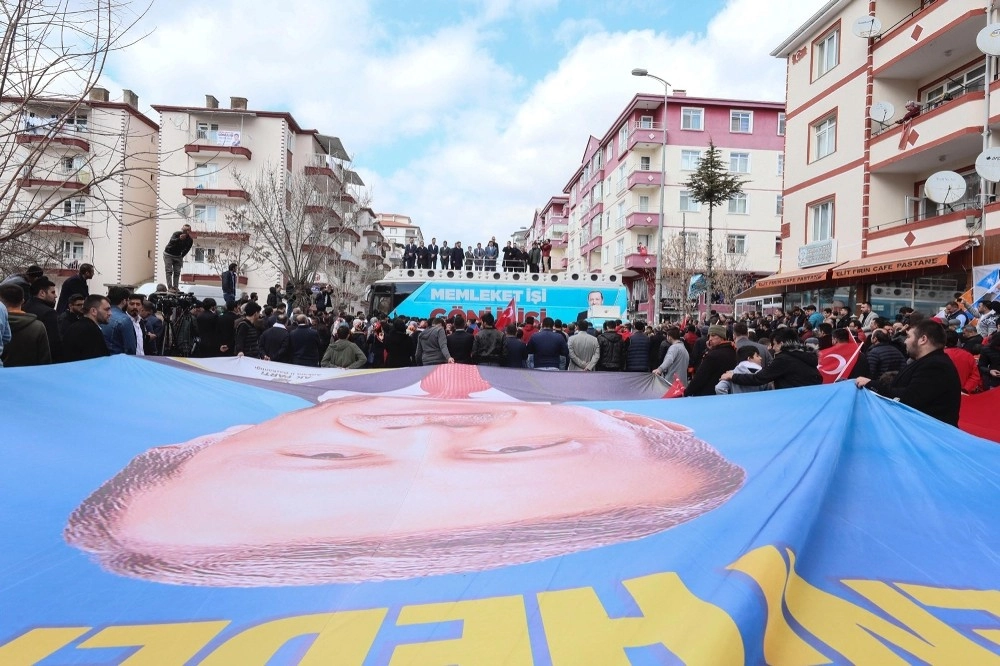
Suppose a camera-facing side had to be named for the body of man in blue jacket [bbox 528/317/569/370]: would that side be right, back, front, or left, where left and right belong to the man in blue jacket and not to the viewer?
back

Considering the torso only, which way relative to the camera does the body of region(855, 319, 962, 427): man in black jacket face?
to the viewer's left

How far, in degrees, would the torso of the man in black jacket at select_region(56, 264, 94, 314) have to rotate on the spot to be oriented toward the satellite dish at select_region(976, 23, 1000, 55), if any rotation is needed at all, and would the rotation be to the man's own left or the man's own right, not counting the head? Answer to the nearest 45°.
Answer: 0° — they already face it

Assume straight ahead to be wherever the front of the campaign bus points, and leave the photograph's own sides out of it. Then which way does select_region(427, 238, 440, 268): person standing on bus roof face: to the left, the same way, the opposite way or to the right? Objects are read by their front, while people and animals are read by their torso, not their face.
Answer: to the left

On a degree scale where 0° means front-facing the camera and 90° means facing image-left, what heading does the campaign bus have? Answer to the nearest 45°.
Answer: approximately 90°

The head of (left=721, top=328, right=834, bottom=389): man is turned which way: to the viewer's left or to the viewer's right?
to the viewer's left

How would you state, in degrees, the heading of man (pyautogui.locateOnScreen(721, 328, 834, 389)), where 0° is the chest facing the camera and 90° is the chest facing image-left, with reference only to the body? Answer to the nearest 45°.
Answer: approximately 135°

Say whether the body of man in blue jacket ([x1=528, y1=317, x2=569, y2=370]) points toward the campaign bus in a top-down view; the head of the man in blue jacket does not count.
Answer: yes

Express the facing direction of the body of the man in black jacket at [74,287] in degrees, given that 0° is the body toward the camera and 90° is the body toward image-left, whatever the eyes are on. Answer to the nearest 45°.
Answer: approximately 270°

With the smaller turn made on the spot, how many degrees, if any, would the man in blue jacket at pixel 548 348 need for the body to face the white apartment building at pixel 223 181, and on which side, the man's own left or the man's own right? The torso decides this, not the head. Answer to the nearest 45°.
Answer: approximately 45° to the man's own left

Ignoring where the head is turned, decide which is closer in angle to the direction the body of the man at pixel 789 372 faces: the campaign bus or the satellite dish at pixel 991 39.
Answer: the campaign bus
